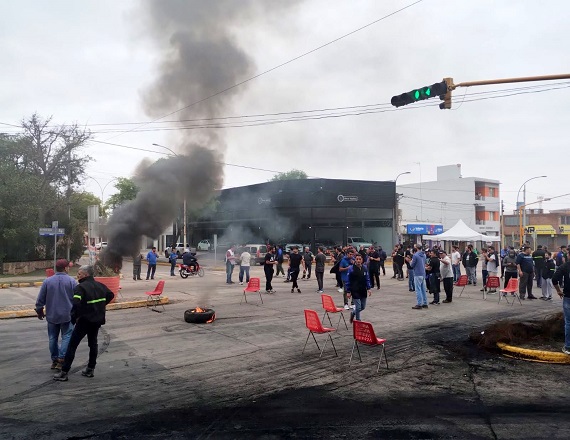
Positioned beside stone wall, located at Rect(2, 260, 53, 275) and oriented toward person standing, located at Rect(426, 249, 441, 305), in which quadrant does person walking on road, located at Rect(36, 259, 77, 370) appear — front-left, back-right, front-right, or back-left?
front-right

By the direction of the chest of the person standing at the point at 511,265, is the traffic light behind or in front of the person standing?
in front

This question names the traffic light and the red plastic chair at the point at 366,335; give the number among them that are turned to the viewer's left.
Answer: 0

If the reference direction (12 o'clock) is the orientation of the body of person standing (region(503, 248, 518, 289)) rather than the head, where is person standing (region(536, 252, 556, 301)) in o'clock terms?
person standing (region(536, 252, 556, 301)) is roughly at 10 o'clock from person standing (region(503, 248, 518, 289)).

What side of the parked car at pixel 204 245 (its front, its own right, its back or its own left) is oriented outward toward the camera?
front

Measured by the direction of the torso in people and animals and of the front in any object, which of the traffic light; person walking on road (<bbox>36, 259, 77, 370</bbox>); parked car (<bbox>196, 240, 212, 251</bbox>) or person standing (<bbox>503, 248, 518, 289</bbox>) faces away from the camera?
the person walking on road

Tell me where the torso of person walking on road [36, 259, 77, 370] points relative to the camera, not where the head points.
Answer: away from the camera

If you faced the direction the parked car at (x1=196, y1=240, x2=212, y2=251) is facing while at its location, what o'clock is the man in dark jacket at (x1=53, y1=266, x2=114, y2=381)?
The man in dark jacket is roughly at 12 o'clock from the parked car.

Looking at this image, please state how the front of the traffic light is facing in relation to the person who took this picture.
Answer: facing the viewer
